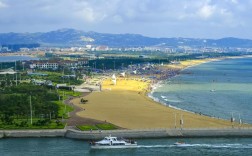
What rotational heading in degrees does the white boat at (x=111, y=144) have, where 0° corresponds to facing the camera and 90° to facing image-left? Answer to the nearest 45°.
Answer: approximately 90°

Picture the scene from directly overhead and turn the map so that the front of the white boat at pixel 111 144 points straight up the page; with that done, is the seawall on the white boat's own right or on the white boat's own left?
on the white boat's own right
